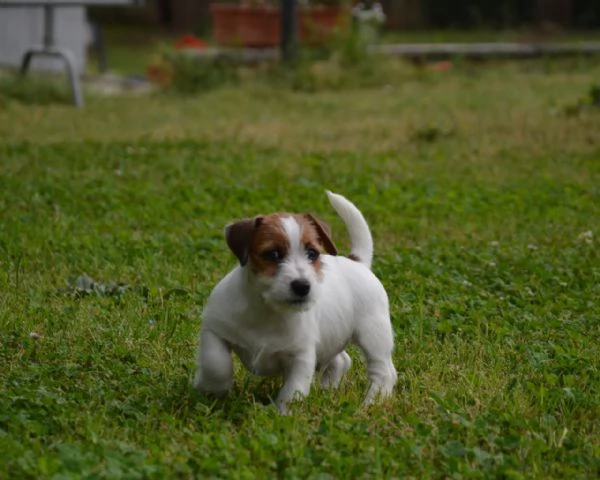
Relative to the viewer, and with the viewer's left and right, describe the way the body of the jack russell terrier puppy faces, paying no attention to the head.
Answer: facing the viewer and to the left of the viewer

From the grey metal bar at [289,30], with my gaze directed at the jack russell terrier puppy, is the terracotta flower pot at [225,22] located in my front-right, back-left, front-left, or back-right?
back-right

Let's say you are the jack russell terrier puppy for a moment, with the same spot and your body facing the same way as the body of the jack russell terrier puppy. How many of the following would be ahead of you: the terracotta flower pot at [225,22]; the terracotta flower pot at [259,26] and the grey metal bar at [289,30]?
0

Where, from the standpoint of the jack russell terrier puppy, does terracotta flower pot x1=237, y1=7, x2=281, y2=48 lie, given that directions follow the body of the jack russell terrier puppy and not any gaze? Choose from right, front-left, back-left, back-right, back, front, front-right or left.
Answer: back-right

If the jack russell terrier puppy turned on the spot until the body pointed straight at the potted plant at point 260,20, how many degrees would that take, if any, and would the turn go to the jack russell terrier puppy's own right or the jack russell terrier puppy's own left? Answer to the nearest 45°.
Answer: approximately 135° to the jack russell terrier puppy's own right

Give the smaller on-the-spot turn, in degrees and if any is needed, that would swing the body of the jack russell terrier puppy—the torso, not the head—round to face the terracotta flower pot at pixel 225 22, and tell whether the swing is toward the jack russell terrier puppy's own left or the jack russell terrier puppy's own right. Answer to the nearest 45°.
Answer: approximately 135° to the jack russell terrier puppy's own right

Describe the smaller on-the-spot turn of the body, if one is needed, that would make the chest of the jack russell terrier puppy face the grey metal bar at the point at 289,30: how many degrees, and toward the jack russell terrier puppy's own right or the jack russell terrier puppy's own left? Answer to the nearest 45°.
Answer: approximately 135° to the jack russell terrier puppy's own right
